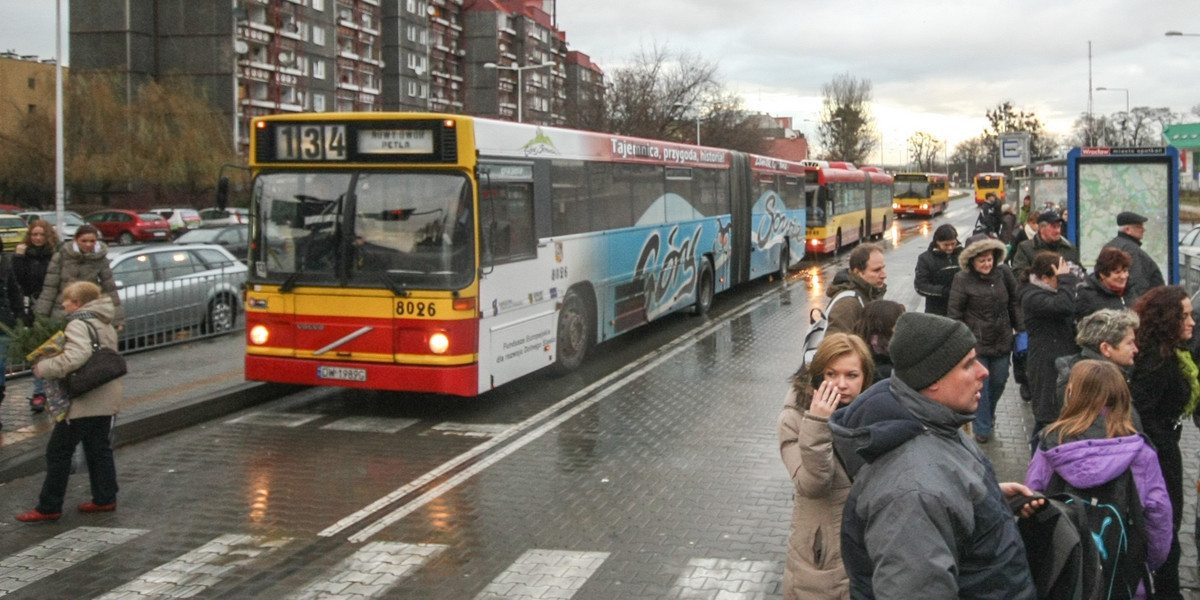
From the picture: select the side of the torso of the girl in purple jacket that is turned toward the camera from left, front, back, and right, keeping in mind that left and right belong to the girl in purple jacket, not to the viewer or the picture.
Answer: back

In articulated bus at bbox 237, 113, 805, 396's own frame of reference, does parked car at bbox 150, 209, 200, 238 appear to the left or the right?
on its right

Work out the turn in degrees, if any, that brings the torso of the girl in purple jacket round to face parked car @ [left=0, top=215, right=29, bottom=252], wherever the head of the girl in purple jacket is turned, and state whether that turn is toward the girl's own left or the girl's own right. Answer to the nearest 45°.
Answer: approximately 45° to the girl's own left

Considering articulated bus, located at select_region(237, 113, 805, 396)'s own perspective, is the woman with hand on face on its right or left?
on its left

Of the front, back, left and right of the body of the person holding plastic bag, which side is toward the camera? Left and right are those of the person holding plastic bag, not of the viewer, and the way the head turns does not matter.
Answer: left

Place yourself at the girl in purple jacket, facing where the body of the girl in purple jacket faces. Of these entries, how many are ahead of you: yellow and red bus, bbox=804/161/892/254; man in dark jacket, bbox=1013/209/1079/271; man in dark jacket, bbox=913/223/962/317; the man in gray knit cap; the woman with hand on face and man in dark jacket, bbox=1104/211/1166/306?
4
